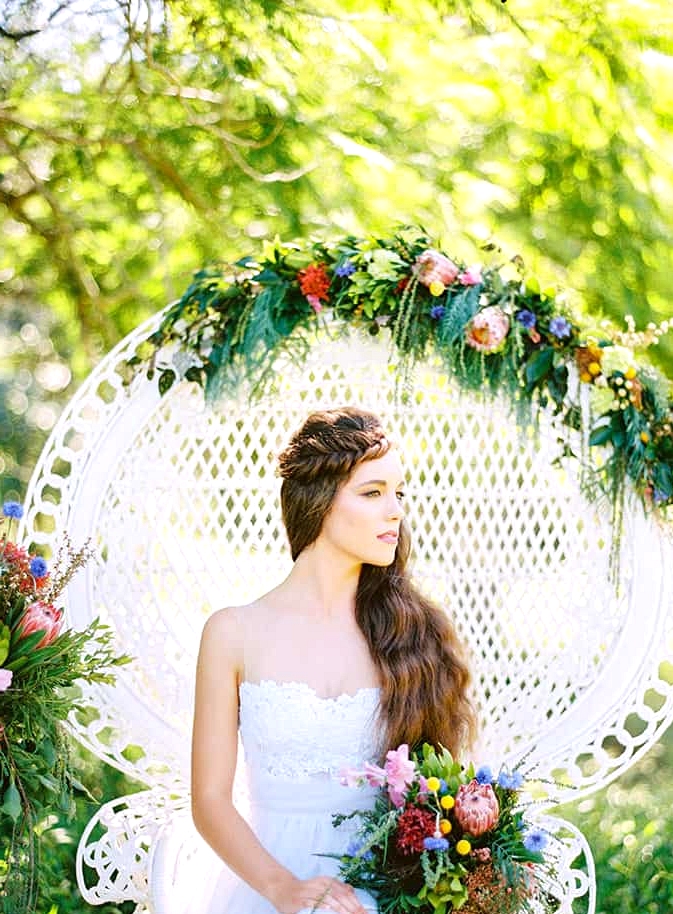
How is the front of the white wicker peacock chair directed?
toward the camera
